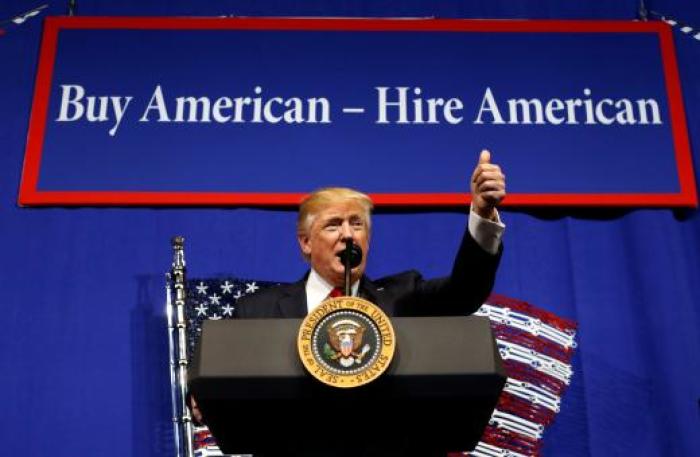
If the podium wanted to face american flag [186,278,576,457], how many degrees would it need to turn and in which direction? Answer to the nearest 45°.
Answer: approximately 180°

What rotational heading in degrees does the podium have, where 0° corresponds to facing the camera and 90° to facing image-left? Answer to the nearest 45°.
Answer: approximately 0°

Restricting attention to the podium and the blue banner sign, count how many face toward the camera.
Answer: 2

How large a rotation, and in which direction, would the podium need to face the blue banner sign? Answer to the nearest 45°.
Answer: approximately 180°

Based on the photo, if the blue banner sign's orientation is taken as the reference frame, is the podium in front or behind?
in front

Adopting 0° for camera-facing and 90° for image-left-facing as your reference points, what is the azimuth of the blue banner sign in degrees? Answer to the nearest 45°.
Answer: approximately 0°

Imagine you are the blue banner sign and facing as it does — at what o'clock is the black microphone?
The black microphone is roughly at 12 o'clock from the blue banner sign.
